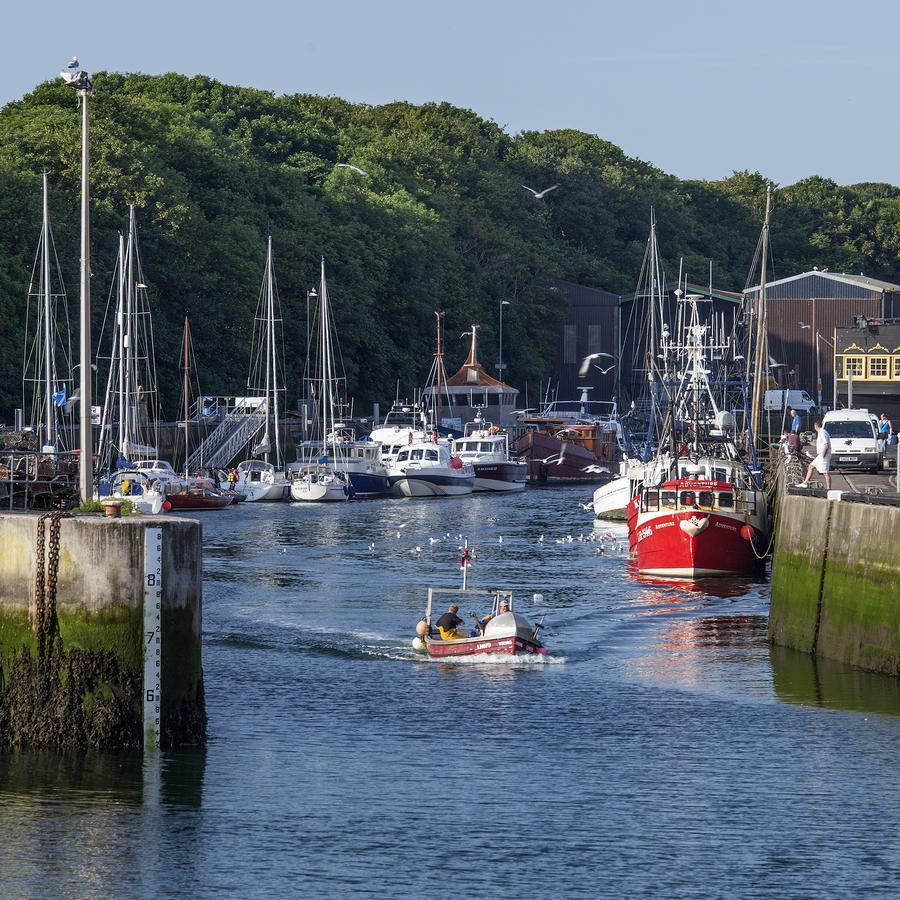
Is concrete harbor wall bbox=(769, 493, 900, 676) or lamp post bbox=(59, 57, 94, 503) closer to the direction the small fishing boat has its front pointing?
the concrete harbor wall

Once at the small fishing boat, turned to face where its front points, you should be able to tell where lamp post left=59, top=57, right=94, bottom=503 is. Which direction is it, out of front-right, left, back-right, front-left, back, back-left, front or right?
right

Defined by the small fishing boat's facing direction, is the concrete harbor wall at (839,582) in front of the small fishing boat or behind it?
in front

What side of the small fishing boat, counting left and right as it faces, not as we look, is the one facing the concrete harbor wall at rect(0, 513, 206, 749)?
right
